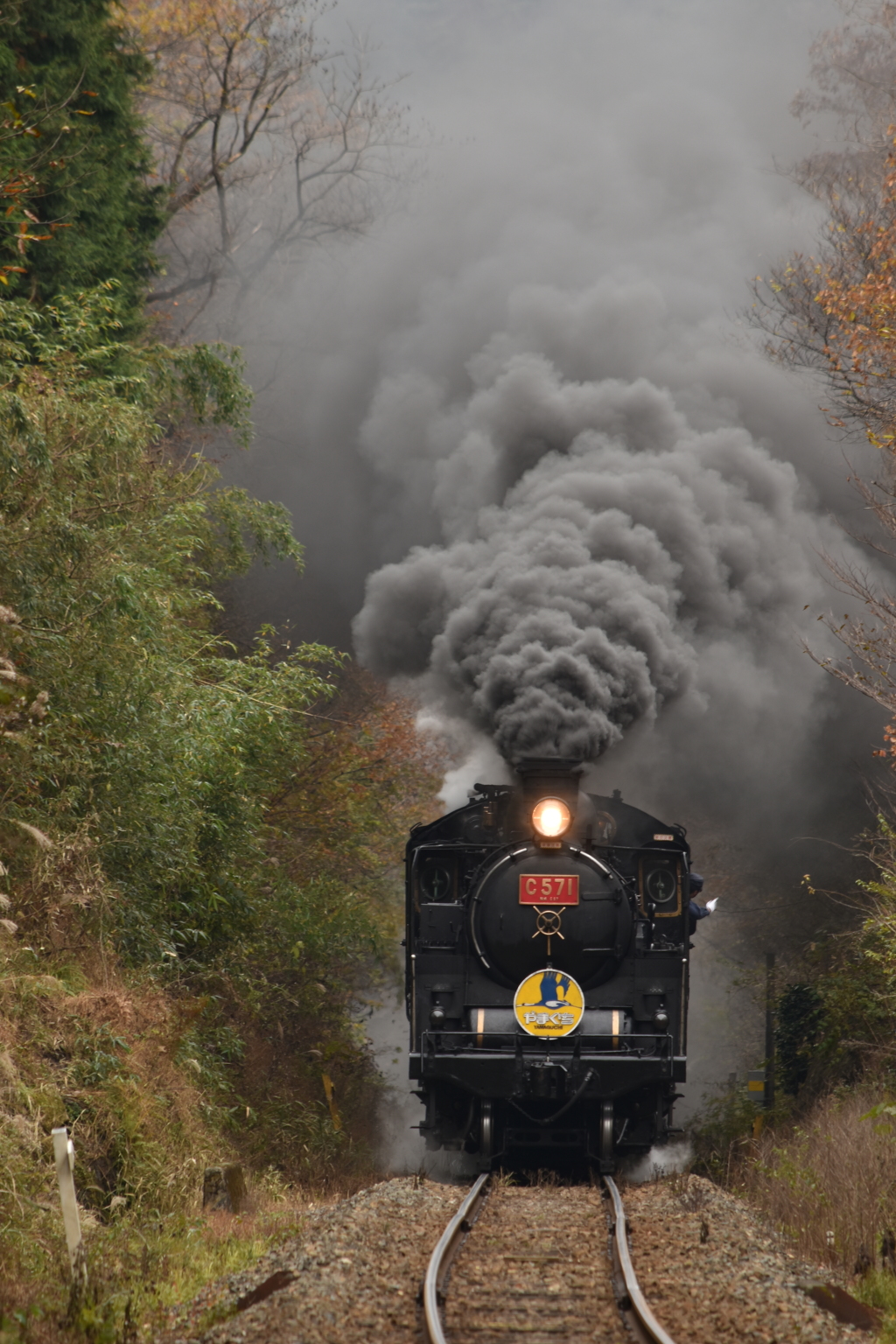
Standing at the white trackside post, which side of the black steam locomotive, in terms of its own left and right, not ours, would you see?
front

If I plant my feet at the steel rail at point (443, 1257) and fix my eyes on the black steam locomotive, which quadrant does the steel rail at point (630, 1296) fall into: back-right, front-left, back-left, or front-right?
back-right

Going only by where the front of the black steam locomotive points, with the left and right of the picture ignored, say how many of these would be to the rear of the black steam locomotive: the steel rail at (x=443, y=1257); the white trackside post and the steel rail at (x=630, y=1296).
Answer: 0

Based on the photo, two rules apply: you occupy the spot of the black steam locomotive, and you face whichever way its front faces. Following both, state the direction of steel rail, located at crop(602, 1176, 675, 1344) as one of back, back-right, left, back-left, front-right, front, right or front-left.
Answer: front

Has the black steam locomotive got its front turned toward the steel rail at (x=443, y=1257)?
yes

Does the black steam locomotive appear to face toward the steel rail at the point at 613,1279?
yes

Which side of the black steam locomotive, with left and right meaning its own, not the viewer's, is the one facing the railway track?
front

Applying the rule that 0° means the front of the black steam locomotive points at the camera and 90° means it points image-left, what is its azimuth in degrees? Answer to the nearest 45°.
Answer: approximately 0°
